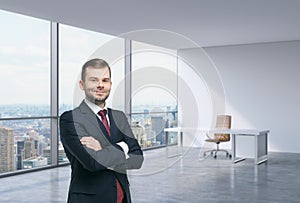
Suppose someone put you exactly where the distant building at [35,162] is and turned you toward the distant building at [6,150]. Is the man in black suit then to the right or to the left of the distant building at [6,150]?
left

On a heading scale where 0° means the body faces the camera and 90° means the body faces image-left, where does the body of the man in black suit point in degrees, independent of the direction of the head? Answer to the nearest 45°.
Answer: approximately 315°

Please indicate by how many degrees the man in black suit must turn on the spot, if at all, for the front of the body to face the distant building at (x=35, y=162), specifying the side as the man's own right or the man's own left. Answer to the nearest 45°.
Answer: approximately 135° to the man's own left

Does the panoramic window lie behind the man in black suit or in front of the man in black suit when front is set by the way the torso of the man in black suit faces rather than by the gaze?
behind

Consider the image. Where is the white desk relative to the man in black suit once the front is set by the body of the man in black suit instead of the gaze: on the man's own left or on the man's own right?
on the man's own left
